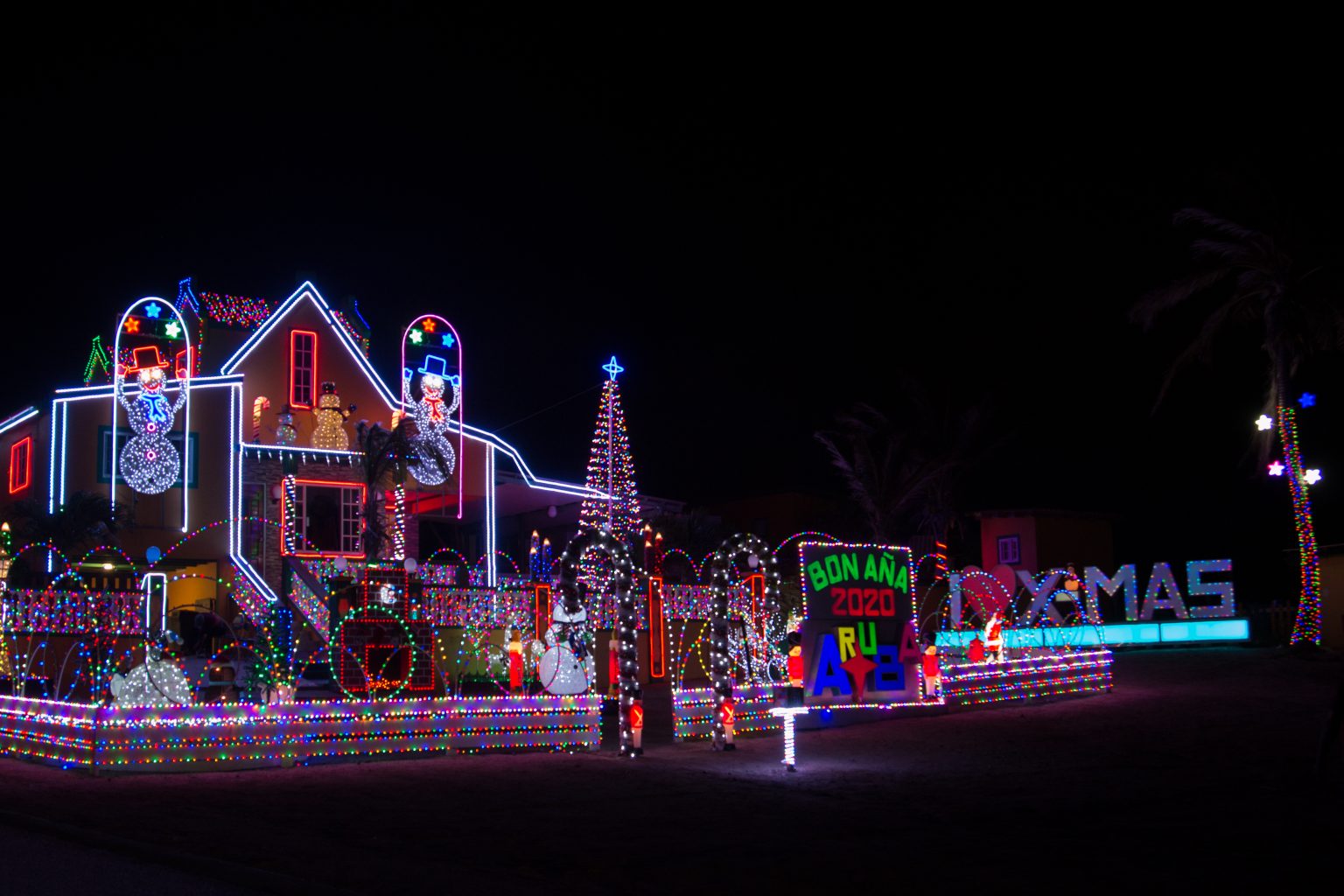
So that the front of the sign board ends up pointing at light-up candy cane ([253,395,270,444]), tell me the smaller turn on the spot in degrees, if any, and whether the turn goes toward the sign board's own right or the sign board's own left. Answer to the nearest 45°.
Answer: approximately 135° to the sign board's own right

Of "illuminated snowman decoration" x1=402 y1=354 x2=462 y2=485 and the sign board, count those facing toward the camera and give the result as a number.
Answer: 2

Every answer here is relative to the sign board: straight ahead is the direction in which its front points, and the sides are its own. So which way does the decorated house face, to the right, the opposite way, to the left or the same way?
the same way

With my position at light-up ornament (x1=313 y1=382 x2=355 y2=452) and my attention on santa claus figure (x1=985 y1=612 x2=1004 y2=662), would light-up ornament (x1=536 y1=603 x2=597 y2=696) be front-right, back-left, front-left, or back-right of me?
front-right

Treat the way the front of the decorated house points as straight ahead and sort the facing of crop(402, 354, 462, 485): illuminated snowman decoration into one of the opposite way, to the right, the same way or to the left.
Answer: the same way

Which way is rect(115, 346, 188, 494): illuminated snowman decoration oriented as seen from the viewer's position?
toward the camera

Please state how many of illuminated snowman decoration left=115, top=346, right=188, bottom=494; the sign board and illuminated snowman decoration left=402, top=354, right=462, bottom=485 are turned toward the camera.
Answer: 3

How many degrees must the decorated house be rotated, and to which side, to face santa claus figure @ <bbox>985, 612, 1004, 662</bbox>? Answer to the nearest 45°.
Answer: approximately 45° to its left

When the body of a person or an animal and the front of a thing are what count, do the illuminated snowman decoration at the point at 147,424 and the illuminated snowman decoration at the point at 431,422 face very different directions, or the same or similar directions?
same or similar directions

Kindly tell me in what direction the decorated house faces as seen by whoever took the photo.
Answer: facing the viewer

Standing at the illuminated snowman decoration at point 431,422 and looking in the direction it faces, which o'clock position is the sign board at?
The sign board is roughly at 11 o'clock from the illuminated snowman decoration.

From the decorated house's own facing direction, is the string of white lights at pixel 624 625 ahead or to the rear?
ahead

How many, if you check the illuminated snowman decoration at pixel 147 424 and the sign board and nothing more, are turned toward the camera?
2

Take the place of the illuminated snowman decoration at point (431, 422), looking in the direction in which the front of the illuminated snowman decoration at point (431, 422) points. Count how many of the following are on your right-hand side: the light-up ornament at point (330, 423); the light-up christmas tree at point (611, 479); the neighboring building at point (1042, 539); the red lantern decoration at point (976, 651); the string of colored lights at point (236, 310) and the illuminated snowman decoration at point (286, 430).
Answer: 3

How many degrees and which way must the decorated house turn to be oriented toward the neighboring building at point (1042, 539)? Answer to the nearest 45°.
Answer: approximately 135° to its left

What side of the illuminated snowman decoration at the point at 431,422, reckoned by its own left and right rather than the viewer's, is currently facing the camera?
front

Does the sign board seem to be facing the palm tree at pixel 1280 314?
no

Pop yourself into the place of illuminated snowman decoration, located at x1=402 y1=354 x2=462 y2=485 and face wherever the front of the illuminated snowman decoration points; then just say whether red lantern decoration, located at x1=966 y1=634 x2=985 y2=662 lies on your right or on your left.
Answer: on your left
